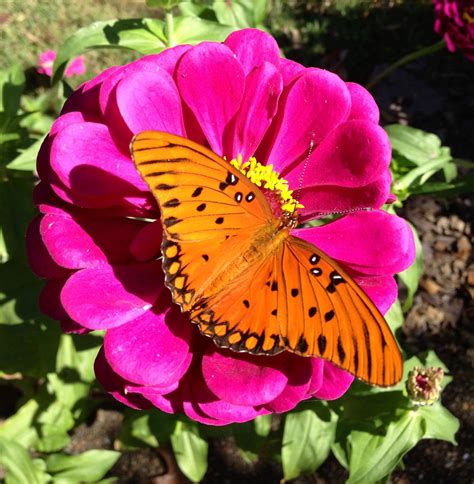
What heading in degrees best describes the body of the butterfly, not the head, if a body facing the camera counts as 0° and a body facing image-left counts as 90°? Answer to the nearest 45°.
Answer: approximately 225°

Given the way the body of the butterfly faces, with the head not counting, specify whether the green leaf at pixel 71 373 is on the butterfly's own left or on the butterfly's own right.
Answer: on the butterfly's own left

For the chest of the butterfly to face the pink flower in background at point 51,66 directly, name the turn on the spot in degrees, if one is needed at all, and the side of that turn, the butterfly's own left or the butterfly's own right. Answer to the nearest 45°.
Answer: approximately 45° to the butterfly's own left

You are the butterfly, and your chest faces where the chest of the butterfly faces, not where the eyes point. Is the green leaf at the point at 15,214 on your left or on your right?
on your left

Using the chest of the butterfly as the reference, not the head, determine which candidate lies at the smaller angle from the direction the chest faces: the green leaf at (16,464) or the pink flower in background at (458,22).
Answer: the pink flower in background

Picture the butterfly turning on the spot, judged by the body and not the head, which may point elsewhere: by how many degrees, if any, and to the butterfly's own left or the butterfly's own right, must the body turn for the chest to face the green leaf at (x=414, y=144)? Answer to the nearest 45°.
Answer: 0° — it already faces it

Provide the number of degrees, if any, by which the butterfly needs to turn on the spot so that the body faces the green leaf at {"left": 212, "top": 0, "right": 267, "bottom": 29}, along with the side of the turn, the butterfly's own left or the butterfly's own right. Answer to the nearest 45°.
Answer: approximately 45° to the butterfly's own left
